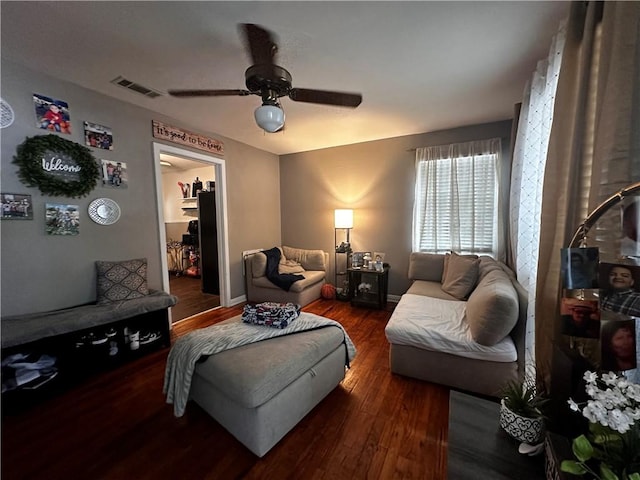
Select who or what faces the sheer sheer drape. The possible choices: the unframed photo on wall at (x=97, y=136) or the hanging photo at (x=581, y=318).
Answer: the unframed photo on wall

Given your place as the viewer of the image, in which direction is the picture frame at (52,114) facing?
facing the viewer and to the right of the viewer

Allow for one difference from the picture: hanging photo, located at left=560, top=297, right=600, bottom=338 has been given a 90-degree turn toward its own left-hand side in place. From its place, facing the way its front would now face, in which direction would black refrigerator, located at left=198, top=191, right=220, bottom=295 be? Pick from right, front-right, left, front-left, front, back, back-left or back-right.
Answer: back

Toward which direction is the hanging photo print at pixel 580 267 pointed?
toward the camera

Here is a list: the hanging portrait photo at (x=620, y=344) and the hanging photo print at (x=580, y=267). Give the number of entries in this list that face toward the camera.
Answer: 2

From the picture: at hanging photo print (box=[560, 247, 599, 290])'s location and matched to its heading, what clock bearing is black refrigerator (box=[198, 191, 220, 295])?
The black refrigerator is roughly at 3 o'clock from the hanging photo print.

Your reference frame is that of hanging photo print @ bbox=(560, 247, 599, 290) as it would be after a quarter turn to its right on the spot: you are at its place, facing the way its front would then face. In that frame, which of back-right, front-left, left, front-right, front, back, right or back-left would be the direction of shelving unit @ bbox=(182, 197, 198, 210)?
front

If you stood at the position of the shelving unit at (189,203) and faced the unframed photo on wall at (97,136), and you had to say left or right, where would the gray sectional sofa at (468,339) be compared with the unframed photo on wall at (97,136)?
left

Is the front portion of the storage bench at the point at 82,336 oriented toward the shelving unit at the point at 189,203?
no

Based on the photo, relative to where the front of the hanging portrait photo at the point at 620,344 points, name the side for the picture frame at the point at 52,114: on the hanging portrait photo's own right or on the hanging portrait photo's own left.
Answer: on the hanging portrait photo's own right

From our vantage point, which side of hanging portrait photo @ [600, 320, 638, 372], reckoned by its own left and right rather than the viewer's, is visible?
front

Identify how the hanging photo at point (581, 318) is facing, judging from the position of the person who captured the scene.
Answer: facing the viewer

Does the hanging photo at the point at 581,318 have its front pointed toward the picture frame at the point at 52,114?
no

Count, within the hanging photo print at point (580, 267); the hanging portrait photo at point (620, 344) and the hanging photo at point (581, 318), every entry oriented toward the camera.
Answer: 3

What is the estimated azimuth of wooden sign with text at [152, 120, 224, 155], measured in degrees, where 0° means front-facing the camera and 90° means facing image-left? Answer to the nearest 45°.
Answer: approximately 315°

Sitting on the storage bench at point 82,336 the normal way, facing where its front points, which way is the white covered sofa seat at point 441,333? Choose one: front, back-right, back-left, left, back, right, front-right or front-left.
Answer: front

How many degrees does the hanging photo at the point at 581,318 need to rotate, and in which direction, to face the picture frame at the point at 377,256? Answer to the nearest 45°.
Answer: approximately 135° to its right
